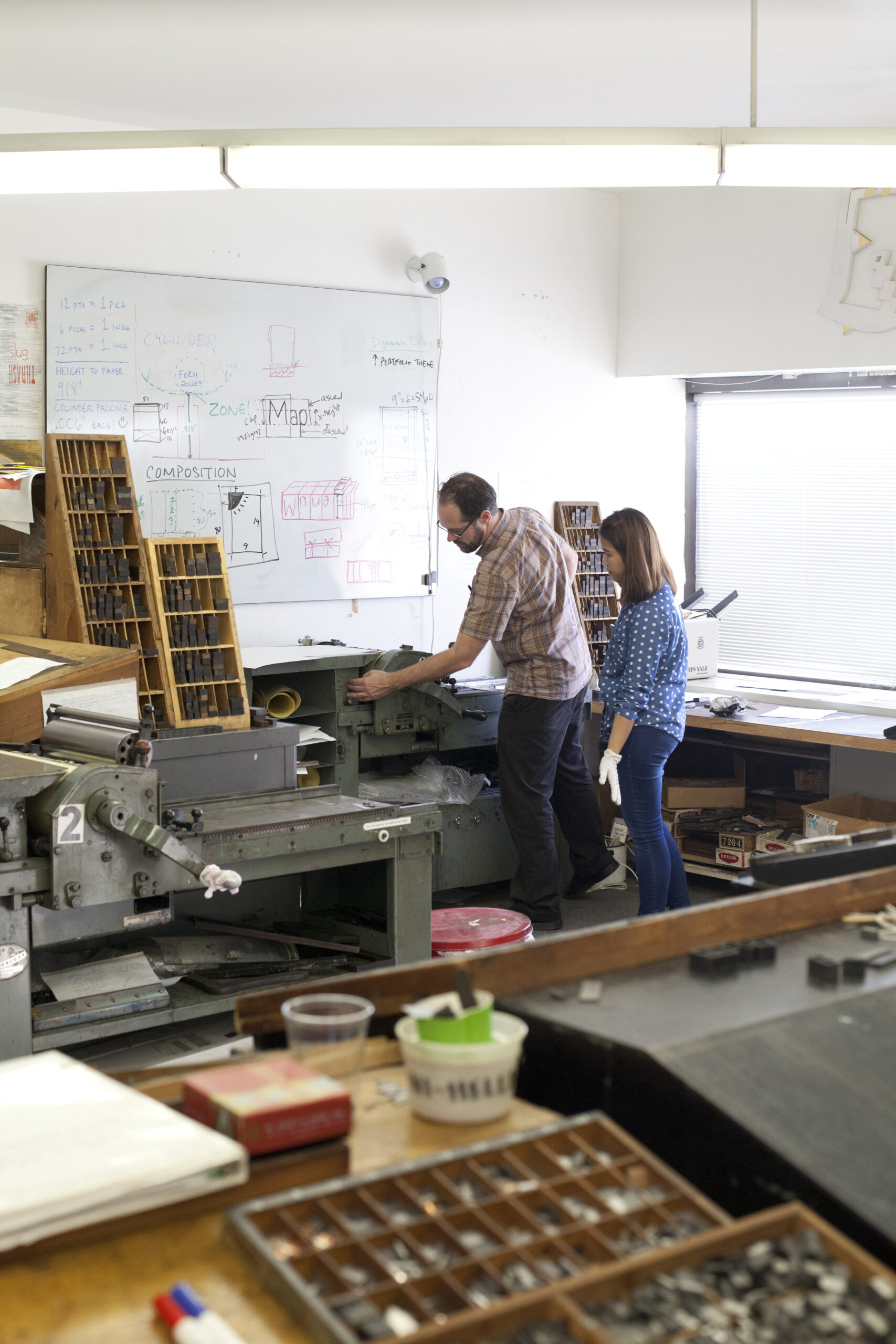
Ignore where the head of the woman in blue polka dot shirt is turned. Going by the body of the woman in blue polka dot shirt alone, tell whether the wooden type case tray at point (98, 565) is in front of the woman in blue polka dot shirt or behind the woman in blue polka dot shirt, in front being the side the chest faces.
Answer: in front

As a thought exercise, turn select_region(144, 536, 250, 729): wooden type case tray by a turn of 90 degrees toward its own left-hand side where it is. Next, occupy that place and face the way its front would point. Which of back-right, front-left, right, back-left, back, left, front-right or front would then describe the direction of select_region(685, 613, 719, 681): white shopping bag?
front

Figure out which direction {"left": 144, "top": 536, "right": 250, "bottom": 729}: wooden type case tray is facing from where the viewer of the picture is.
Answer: facing the viewer and to the right of the viewer

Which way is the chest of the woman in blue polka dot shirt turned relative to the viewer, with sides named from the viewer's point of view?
facing to the left of the viewer

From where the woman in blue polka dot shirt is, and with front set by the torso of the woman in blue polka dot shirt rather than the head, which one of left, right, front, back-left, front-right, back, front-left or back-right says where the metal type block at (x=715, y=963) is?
left

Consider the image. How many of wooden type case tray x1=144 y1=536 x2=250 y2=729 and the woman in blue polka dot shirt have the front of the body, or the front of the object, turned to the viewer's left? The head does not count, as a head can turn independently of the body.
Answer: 1

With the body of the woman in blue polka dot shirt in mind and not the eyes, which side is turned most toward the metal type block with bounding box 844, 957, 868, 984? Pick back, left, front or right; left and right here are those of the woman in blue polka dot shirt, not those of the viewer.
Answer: left

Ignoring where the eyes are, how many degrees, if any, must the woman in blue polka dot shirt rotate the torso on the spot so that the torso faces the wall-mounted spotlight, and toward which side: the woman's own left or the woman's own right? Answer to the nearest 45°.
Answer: approximately 45° to the woman's own right

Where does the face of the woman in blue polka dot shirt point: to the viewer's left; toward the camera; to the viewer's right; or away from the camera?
to the viewer's left

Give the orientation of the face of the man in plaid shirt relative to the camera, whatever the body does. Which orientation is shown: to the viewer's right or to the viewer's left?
to the viewer's left

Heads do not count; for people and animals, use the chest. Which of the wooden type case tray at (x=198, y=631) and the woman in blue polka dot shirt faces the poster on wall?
the woman in blue polka dot shirt
